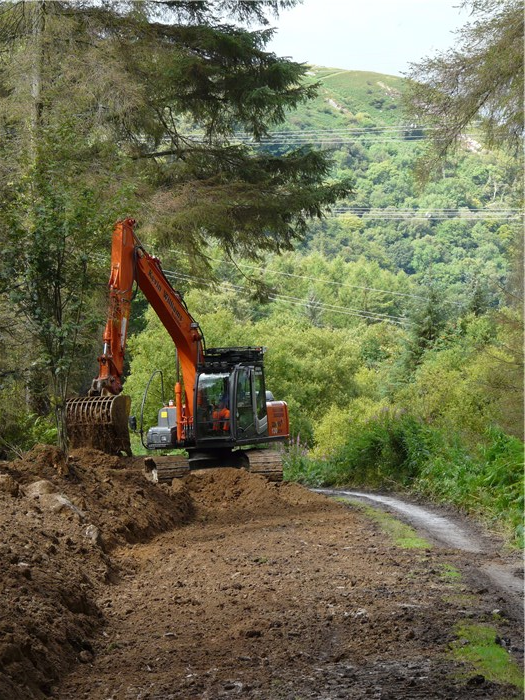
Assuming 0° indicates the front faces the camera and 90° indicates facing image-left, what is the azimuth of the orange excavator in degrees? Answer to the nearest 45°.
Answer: approximately 45°

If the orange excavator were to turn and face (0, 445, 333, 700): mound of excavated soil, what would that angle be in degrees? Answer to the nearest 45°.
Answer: approximately 45° to its left

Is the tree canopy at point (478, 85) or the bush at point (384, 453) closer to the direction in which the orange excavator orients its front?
the tree canopy

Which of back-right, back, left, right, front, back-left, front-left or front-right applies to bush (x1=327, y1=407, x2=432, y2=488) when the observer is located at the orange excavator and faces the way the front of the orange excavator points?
back

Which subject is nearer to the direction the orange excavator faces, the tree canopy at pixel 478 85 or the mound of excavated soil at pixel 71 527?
the mound of excavated soil

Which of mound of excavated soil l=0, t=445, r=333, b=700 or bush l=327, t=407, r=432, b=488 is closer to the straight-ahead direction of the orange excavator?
the mound of excavated soil
